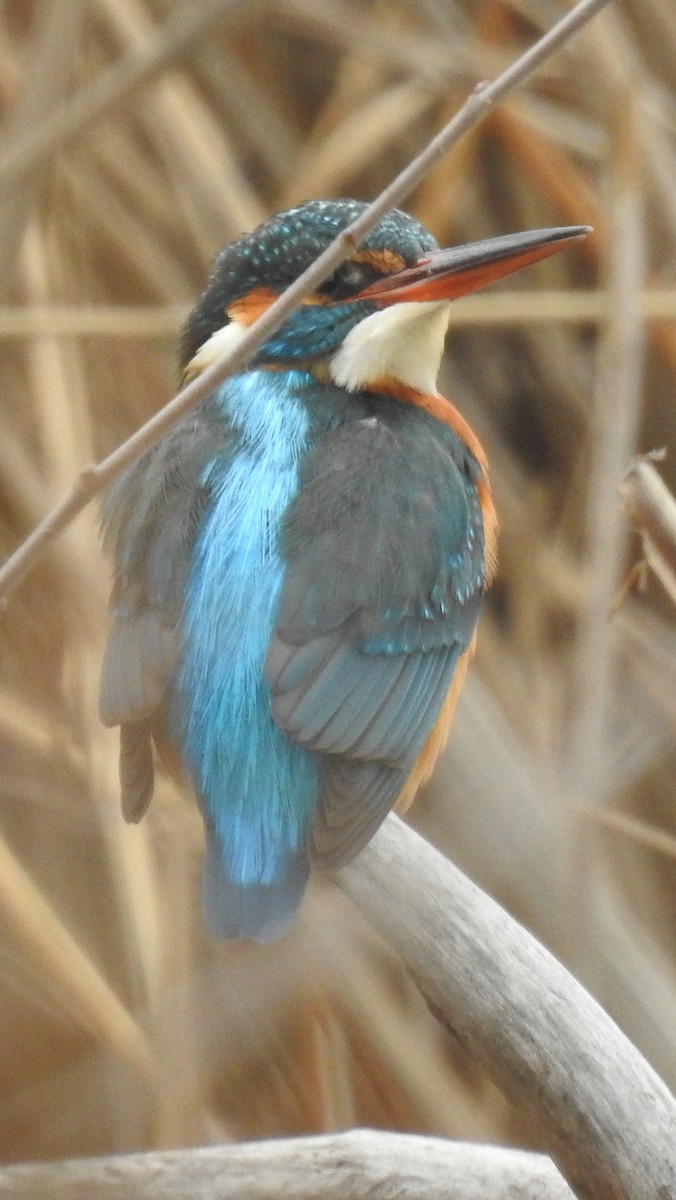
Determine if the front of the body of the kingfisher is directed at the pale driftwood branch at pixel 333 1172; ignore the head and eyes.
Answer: no

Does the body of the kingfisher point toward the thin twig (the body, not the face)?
no

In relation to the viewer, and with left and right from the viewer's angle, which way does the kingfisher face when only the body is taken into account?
facing away from the viewer and to the right of the viewer
